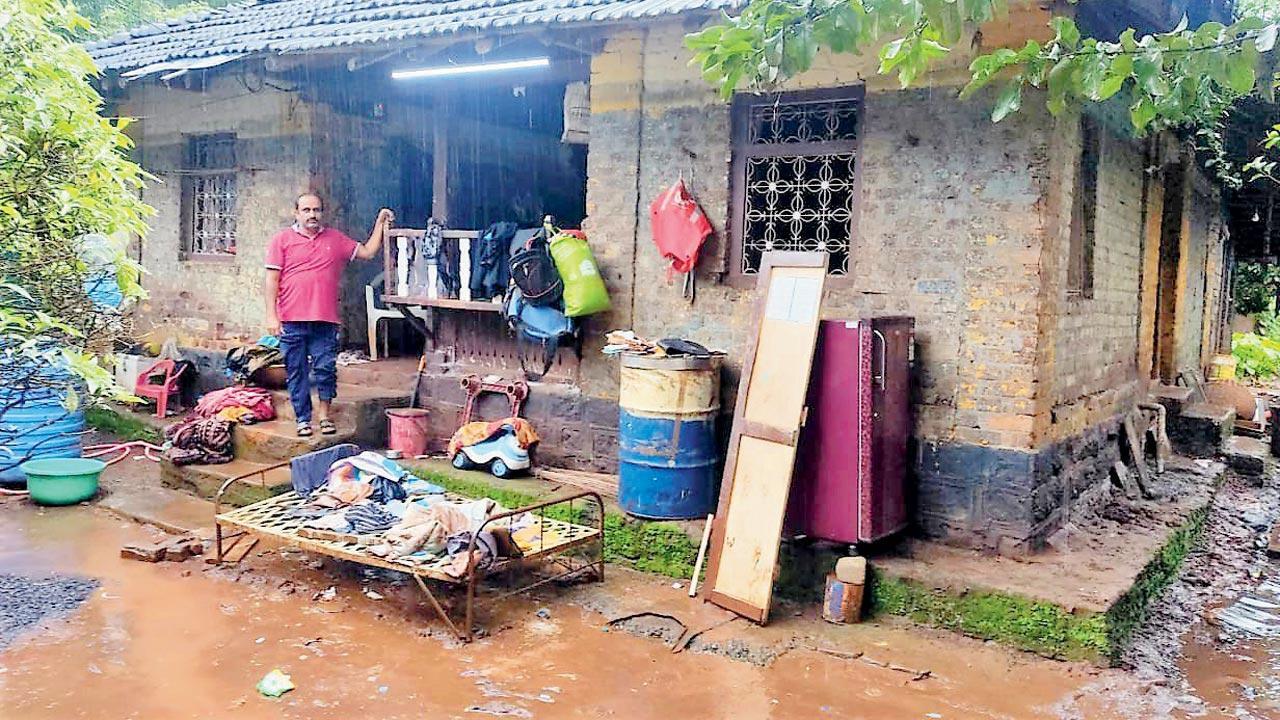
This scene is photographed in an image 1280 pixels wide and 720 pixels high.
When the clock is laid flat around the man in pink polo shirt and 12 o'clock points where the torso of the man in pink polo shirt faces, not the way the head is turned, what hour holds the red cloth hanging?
The red cloth hanging is roughly at 10 o'clock from the man in pink polo shirt.

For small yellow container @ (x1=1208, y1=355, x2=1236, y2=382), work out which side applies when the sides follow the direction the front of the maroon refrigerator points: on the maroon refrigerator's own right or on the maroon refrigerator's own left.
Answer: on the maroon refrigerator's own left

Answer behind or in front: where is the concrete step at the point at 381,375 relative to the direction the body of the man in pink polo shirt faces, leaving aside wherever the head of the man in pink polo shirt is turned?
behind

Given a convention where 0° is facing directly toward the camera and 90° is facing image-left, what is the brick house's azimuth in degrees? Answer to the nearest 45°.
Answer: approximately 45°

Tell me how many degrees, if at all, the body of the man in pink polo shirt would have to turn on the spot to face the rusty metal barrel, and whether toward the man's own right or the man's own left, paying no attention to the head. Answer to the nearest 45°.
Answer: approximately 45° to the man's own left

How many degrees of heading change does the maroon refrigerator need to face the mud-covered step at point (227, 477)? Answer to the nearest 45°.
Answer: approximately 135° to its right
